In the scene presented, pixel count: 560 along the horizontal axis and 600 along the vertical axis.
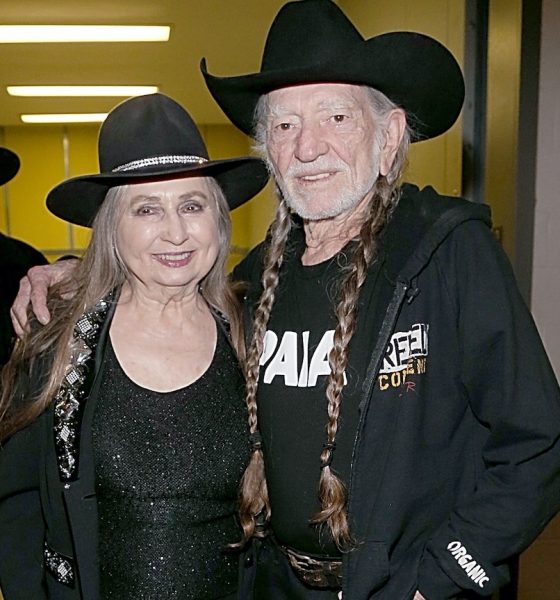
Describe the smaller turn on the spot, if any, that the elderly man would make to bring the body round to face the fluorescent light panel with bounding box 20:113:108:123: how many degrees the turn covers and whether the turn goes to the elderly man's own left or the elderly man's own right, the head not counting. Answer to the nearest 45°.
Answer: approximately 135° to the elderly man's own right

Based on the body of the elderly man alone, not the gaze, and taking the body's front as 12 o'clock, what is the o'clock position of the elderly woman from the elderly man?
The elderly woman is roughly at 2 o'clock from the elderly man.

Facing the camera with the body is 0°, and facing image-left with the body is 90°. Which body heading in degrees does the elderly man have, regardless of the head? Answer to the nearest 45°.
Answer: approximately 45°

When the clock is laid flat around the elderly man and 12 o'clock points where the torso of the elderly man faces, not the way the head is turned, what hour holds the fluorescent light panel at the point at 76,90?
The fluorescent light panel is roughly at 4 o'clock from the elderly man.

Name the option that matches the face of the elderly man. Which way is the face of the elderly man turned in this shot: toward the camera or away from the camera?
toward the camera

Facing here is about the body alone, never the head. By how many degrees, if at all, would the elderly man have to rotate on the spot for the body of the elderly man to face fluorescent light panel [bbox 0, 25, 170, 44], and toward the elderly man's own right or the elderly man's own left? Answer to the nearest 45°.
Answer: approximately 135° to the elderly man's own right

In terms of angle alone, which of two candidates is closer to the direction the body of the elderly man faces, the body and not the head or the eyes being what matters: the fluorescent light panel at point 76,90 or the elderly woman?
the elderly woman

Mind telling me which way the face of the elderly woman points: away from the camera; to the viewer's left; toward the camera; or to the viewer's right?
toward the camera

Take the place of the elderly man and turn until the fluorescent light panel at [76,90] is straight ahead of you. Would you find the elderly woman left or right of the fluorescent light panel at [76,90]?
left
